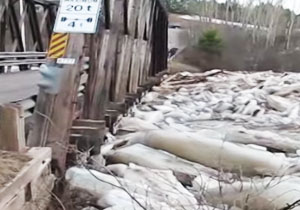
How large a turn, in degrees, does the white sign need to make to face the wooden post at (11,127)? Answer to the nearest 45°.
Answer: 0° — it already faces it

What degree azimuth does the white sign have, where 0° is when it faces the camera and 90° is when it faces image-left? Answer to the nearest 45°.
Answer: approximately 0°

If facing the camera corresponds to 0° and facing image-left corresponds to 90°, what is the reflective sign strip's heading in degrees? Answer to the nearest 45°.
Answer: approximately 0°

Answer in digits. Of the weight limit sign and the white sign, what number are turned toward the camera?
2
